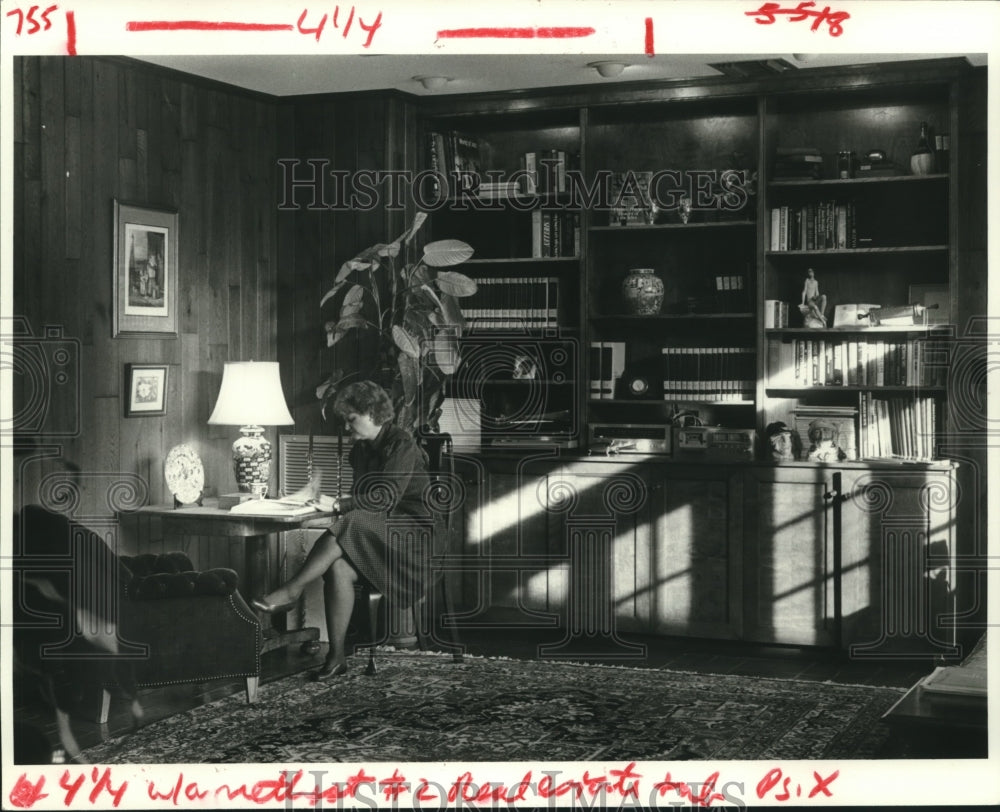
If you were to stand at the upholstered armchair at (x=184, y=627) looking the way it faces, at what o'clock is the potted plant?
The potted plant is roughly at 10 o'clock from the upholstered armchair.

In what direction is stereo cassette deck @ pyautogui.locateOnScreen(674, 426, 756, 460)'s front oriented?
toward the camera

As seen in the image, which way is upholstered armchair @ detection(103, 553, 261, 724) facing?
to the viewer's right

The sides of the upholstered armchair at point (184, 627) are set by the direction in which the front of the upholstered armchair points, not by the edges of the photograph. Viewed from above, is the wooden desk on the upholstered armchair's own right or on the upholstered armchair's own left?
on the upholstered armchair's own left

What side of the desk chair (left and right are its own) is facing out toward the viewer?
left

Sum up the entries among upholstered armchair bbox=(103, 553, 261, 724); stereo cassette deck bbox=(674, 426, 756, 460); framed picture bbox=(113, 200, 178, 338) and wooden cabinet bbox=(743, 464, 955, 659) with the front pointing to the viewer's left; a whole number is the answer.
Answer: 0

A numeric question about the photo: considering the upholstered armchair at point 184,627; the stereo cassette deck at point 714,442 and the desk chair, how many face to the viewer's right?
1

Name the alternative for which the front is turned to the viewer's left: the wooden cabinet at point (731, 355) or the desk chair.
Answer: the desk chair

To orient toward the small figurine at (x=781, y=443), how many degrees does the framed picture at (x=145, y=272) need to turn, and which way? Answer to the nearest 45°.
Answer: approximately 45° to its left

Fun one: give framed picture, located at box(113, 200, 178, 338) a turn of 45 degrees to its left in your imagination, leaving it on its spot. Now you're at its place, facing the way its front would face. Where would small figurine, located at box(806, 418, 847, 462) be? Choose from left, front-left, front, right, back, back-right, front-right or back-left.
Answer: front

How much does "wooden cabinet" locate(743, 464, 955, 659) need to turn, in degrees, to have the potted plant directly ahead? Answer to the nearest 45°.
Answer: approximately 90° to its right

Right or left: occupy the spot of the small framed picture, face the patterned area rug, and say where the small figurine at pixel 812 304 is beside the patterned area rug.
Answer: left

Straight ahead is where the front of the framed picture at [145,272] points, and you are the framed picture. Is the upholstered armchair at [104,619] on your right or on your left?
on your right

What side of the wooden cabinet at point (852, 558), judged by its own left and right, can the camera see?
front

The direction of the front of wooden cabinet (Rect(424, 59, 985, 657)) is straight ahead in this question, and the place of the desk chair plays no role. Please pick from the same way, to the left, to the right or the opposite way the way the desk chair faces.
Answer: to the right

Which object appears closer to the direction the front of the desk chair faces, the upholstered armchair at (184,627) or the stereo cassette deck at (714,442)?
the upholstered armchair

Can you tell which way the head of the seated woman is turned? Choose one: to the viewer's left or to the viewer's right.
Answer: to the viewer's left

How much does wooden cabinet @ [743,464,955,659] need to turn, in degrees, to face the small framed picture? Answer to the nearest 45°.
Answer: approximately 90° to its right
